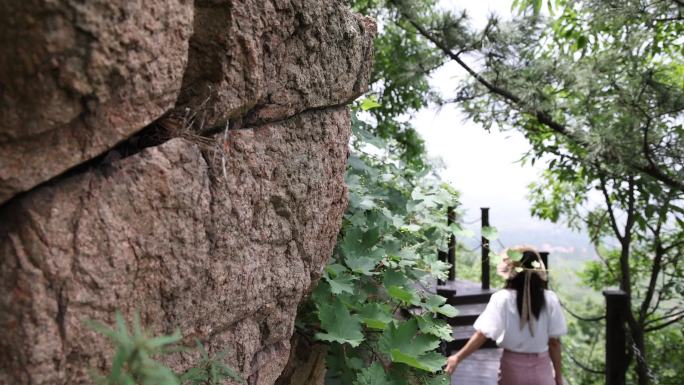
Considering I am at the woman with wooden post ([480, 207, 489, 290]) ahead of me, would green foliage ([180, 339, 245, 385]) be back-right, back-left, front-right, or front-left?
back-left

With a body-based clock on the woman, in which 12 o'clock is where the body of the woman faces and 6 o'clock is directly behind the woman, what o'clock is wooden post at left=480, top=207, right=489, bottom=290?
The wooden post is roughly at 12 o'clock from the woman.

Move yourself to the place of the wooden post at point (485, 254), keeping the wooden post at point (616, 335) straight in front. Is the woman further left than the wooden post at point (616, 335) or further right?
right

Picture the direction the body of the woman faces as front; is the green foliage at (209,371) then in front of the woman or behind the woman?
behind

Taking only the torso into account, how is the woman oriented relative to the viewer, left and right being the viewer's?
facing away from the viewer

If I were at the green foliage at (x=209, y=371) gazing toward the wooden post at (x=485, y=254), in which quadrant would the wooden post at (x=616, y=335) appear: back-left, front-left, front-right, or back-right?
front-right

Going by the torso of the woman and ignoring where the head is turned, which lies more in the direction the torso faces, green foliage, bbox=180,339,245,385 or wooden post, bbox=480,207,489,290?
the wooden post
